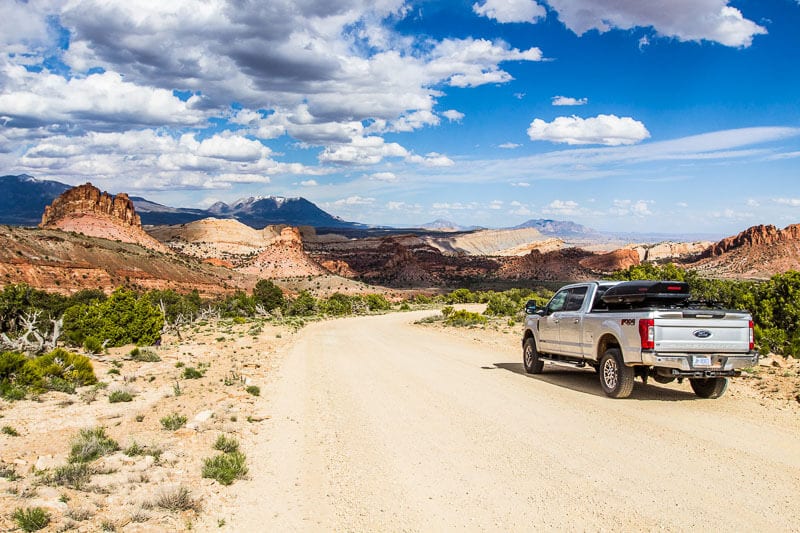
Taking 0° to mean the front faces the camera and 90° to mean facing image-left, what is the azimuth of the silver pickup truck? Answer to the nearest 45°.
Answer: approximately 135°

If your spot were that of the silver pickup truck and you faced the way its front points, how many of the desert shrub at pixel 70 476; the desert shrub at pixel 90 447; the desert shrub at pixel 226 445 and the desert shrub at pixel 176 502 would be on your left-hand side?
4

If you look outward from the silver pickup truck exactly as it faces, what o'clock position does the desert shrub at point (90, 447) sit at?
The desert shrub is roughly at 9 o'clock from the silver pickup truck.

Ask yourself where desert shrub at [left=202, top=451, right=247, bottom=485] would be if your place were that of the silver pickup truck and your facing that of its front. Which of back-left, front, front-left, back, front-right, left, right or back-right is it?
left

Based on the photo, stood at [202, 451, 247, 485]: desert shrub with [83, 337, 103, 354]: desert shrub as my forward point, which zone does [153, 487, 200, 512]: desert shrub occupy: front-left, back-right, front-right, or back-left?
back-left

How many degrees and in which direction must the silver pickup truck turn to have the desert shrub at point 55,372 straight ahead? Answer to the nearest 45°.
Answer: approximately 45° to its left

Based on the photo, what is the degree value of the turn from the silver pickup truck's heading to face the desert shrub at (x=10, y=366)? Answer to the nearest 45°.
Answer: approximately 45° to its left

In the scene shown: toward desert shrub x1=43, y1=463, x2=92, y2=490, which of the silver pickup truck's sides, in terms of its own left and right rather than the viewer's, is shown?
left

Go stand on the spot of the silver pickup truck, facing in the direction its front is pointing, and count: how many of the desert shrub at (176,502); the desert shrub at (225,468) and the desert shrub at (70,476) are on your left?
3

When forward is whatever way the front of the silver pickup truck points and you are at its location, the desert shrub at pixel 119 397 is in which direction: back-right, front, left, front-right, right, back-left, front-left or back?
front-left

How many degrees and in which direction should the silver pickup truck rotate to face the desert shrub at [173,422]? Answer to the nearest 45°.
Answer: approximately 90° to its left
